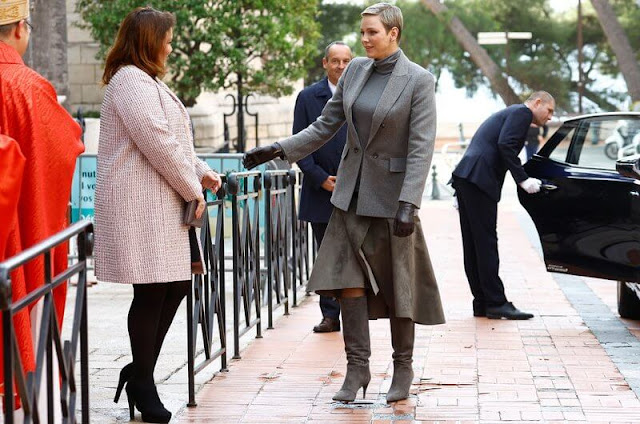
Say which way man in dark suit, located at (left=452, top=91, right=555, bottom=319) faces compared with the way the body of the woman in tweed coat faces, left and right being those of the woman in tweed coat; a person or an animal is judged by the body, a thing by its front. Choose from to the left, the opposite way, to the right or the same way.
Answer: the same way

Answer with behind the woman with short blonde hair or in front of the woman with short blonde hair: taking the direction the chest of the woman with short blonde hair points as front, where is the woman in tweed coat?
in front

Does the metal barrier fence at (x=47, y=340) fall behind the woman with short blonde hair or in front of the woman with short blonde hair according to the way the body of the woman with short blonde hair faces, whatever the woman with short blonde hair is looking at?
in front

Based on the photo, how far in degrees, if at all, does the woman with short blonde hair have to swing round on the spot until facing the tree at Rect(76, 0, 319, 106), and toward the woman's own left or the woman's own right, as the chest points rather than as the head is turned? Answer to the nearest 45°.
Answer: approximately 135° to the woman's own right

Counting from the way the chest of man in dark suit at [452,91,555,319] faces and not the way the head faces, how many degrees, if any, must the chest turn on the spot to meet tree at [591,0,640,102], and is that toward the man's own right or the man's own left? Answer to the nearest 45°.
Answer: approximately 90° to the man's own left

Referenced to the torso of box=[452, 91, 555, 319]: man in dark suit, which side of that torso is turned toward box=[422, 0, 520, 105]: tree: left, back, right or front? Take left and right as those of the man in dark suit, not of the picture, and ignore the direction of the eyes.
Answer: left

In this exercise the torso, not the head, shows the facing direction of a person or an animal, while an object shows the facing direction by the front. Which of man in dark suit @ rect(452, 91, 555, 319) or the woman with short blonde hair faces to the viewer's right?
the man in dark suit

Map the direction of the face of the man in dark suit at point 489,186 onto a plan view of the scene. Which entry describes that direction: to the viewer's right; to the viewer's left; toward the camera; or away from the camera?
to the viewer's right

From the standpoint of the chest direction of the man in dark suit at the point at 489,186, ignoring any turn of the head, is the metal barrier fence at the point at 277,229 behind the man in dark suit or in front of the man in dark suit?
behind

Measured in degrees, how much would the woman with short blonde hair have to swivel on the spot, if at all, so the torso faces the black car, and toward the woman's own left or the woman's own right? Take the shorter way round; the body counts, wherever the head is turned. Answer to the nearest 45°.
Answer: approximately 180°

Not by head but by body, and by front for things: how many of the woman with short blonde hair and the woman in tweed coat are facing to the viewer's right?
1

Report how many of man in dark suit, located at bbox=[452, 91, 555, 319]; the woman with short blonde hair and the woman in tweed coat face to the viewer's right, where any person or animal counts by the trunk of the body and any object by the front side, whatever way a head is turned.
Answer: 2

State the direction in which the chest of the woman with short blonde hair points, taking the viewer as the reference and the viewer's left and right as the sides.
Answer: facing the viewer and to the left of the viewer

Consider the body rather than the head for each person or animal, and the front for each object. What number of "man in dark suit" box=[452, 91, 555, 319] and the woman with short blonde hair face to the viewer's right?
1

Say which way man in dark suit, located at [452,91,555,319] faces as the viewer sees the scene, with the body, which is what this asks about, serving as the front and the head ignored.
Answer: to the viewer's right
